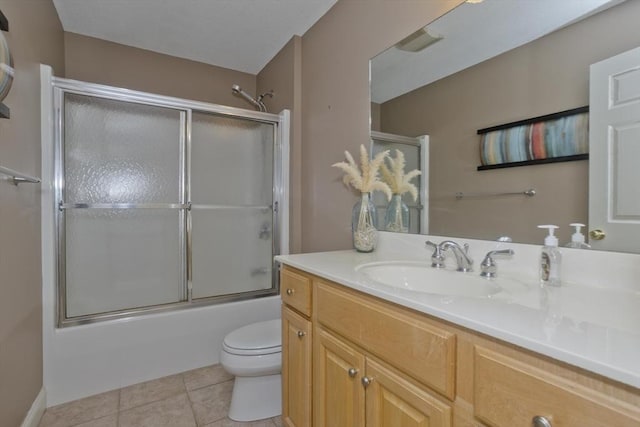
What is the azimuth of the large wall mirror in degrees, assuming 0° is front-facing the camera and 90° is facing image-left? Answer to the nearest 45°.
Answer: approximately 45°

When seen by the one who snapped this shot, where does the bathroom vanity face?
facing the viewer and to the left of the viewer

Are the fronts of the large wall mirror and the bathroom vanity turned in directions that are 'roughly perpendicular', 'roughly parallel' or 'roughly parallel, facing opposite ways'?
roughly parallel

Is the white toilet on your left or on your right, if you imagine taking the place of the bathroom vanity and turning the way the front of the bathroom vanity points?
on your right

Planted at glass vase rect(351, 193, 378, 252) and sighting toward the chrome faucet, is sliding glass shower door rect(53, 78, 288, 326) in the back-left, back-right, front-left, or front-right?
back-right

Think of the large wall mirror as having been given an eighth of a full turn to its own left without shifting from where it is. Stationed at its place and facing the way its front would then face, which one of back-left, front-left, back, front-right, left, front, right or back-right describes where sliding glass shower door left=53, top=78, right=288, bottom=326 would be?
right

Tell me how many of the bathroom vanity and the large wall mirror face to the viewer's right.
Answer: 0
